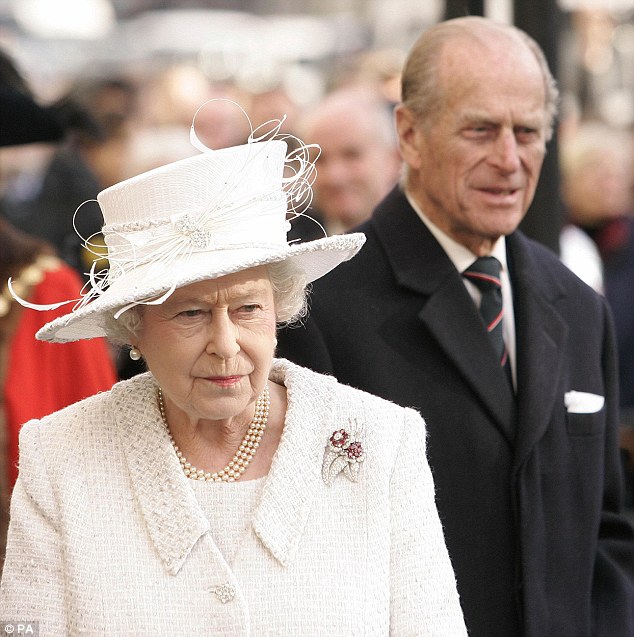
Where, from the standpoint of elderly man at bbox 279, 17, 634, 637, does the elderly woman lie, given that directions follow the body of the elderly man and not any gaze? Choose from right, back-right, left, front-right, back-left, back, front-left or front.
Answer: right

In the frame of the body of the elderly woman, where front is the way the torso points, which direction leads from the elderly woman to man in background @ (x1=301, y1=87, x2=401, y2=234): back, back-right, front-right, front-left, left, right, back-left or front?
back

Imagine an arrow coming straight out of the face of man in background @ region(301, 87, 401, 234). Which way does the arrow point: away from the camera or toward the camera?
toward the camera

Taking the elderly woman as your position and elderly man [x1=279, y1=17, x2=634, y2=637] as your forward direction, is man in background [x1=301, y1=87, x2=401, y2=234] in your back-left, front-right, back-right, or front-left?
front-left

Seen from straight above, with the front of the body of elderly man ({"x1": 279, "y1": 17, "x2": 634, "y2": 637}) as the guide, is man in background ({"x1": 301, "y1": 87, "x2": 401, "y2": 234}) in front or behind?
behind

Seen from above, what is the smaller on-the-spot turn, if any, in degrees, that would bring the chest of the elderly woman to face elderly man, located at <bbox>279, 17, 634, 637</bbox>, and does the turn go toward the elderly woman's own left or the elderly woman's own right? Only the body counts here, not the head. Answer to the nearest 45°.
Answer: approximately 135° to the elderly woman's own left

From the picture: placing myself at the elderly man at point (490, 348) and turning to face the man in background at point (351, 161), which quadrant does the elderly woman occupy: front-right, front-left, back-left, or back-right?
back-left

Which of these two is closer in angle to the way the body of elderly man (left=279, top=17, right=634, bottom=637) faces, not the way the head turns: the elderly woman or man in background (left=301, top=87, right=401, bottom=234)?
the elderly woman

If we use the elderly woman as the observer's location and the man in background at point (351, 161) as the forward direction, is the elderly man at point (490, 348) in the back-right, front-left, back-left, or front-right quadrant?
front-right

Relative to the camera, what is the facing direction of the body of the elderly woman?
toward the camera

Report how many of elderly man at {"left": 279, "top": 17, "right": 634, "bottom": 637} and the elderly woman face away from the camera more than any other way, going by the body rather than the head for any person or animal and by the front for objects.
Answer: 0
